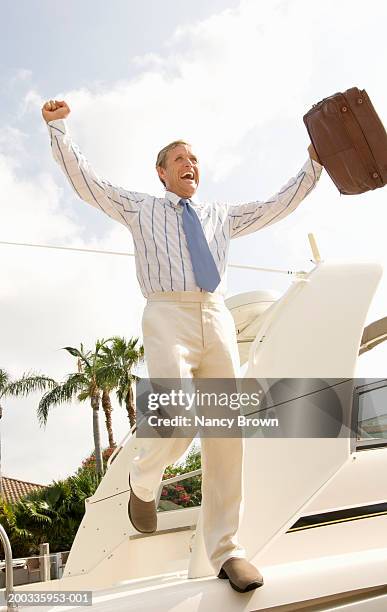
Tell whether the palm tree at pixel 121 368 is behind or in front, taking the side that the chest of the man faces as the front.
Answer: behind

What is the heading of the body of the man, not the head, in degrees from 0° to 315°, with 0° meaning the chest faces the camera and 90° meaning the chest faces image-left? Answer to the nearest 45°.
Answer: approximately 315°

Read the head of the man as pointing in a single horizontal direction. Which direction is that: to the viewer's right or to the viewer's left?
to the viewer's right

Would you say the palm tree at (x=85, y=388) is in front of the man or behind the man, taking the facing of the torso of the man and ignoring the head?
behind
